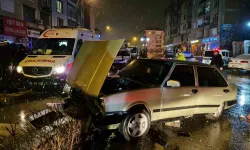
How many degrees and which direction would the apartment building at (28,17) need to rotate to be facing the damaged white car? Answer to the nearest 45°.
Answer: approximately 45° to its right

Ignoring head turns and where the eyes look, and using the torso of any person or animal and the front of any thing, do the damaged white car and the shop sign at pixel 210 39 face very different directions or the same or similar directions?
same or similar directions

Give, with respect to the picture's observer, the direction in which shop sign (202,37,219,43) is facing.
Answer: facing the viewer and to the left of the viewer

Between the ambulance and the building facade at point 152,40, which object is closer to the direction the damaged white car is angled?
the ambulance

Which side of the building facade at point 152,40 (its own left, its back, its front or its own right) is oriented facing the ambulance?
front

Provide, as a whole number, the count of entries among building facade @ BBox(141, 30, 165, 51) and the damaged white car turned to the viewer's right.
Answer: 0

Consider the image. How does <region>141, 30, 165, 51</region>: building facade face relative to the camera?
toward the camera

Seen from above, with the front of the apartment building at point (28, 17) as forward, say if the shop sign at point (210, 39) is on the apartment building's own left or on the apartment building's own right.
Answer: on the apartment building's own left

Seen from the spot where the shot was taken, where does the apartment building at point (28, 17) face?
facing the viewer and to the right of the viewer

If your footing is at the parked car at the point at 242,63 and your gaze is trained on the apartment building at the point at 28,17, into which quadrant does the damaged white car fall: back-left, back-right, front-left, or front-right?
front-left

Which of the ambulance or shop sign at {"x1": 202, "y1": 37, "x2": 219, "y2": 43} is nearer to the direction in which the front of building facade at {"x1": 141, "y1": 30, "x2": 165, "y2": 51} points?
the ambulance

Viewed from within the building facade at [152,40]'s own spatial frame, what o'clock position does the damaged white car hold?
The damaged white car is roughly at 12 o'clock from the building facade.

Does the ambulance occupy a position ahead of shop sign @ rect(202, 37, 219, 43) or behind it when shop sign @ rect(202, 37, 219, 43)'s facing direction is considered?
ahead

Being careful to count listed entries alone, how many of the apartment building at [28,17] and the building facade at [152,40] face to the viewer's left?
0

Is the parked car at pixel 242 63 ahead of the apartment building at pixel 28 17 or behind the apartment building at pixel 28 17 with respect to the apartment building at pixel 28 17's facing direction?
ahead
